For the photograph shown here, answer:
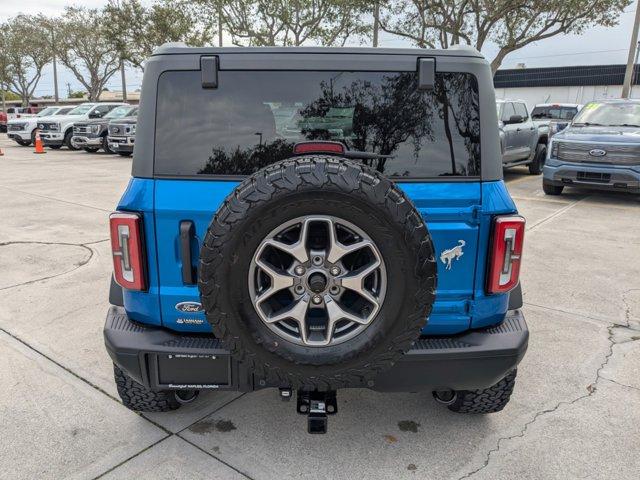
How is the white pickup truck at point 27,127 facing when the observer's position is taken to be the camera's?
facing the viewer and to the left of the viewer

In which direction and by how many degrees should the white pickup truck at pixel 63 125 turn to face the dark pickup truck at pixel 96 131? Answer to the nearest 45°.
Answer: approximately 90° to its left

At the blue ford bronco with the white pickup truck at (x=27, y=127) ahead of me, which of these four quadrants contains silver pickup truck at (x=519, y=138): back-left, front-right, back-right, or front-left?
front-right

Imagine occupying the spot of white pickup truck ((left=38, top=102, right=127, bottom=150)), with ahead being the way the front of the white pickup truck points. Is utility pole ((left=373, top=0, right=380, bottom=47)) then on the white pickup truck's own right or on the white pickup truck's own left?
on the white pickup truck's own left

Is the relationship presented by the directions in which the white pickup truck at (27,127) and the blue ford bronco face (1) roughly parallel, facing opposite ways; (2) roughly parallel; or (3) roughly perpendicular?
roughly parallel, facing opposite ways

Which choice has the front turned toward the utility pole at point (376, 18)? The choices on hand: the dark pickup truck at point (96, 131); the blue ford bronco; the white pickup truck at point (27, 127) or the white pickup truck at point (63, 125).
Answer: the blue ford bronco

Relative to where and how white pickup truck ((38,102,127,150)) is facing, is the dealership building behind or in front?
behind

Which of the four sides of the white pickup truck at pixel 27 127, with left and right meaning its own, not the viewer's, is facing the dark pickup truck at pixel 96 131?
left

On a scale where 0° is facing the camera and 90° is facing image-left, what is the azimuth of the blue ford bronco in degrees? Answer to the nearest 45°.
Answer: approximately 180°

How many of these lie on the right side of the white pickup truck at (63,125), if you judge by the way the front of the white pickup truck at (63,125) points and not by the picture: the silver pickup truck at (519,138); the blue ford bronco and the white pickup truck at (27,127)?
1

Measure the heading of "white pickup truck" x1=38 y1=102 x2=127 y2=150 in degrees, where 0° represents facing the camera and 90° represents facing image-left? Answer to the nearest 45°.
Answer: approximately 45°

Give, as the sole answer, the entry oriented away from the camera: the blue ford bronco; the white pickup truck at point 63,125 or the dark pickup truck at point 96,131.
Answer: the blue ford bronco

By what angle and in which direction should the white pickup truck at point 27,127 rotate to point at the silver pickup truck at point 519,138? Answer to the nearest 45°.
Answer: approximately 90° to its left

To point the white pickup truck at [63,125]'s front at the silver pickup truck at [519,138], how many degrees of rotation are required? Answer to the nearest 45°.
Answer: approximately 90° to its left

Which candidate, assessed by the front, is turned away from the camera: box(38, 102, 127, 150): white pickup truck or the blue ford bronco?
the blue ford bronco

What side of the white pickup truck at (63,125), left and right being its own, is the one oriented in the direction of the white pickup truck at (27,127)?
right

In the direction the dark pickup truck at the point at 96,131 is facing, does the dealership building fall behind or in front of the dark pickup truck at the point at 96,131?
behind
